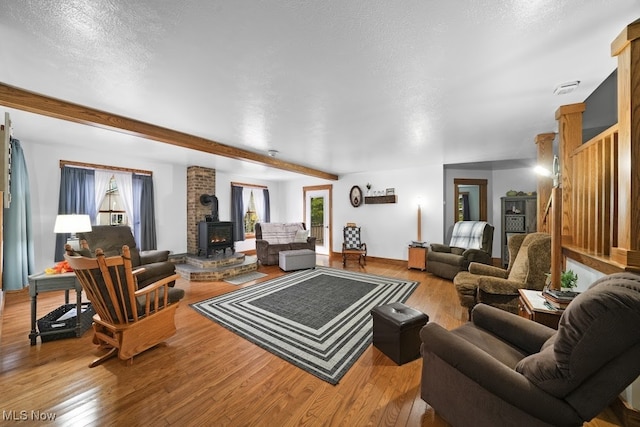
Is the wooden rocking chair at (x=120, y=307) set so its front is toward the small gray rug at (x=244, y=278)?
yes

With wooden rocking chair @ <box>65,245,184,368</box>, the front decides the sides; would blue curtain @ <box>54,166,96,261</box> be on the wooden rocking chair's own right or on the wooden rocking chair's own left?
on the wooden rocking chair's own left

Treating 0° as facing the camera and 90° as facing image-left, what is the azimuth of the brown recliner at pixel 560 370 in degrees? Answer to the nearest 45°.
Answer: approximately 135°

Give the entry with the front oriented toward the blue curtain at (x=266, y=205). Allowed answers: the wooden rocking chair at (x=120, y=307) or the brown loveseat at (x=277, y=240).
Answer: the wooden rocking chair

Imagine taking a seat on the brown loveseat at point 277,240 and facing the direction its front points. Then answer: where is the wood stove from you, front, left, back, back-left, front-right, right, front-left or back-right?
back-right

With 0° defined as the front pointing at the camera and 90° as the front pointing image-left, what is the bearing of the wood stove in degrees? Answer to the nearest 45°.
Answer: approximately 315°

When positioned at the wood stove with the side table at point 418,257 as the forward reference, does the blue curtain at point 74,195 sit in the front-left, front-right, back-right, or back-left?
back-right

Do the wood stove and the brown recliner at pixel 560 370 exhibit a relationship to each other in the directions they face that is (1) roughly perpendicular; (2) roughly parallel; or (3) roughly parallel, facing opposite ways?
roughly perpendicular
